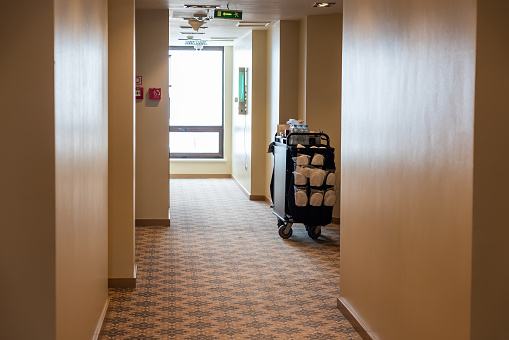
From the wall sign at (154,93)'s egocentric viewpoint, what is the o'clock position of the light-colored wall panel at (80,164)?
The light-colored wall panel is roughly at 12 o'clock from the wall sign.

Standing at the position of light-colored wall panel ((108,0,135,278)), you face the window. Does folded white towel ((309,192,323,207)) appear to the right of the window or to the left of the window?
right

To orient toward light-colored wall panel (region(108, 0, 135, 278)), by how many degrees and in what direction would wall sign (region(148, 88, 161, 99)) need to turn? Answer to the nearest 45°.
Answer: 0° — it already faces it

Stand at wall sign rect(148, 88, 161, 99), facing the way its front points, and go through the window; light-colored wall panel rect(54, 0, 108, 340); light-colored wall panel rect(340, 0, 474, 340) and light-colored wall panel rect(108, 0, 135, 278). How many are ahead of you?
3

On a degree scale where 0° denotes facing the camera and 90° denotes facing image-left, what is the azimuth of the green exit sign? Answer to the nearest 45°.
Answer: approximately 0°

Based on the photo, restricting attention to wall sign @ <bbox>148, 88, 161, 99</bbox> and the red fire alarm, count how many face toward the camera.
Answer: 2

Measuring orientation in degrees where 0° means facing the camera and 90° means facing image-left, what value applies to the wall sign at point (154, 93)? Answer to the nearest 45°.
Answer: approximately 0°

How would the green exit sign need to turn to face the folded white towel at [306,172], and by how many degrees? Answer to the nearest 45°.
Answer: approximately 45° to its left
